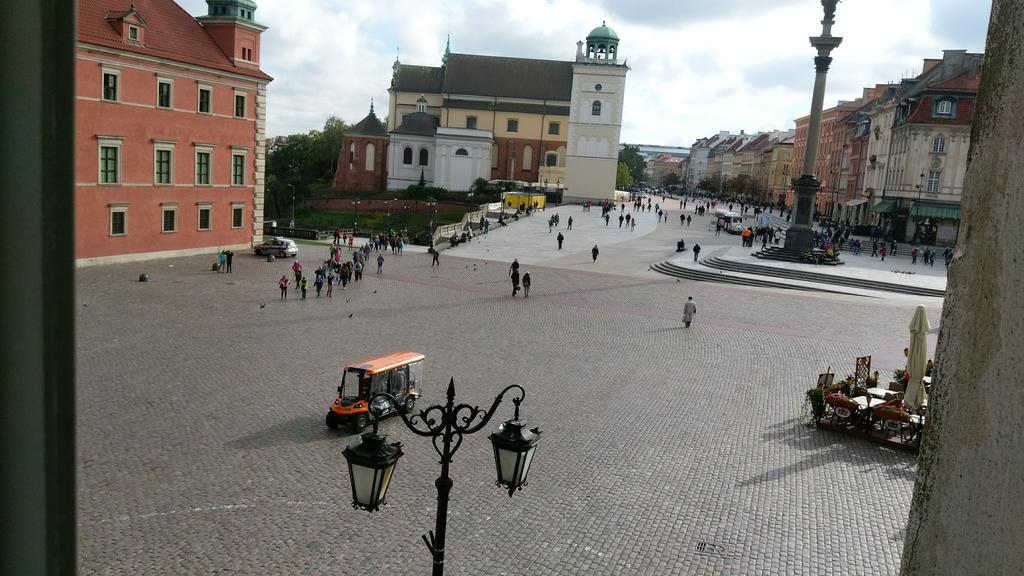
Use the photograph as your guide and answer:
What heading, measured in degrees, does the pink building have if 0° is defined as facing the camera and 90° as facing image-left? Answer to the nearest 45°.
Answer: approximately 315°

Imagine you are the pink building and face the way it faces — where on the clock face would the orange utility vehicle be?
The orange utility vehicle is roughly at 1 o'clock from the pink building.

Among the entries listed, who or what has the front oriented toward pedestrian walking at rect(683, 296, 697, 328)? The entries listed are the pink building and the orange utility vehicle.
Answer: the pink building

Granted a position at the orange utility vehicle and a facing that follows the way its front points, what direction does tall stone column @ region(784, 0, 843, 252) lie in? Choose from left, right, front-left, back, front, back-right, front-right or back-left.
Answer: back

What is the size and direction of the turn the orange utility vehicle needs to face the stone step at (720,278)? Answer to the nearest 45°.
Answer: approximately 180°

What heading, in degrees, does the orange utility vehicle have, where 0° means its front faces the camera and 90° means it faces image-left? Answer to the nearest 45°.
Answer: approximately 45°
